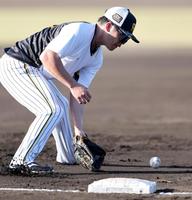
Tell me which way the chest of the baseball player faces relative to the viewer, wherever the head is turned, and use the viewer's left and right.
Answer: facing to the right of the viewer

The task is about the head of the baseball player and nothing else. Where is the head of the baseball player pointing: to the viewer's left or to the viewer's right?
to the viewer's right

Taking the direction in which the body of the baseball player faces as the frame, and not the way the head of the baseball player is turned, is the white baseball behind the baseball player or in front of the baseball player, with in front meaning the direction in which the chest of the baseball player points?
in front
